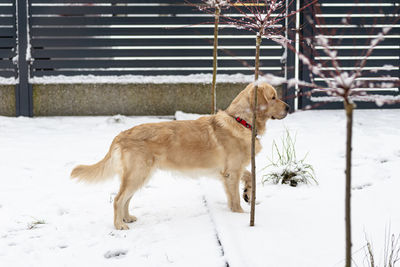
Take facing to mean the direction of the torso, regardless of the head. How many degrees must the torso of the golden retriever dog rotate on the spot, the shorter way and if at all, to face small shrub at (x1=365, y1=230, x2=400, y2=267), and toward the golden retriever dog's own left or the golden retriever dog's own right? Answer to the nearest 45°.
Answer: approximately 45° to the golden retriever dog's own right

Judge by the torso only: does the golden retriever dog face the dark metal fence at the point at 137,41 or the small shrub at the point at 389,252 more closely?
the small shrub

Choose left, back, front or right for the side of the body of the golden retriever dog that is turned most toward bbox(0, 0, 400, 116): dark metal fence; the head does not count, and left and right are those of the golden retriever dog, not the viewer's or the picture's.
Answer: left

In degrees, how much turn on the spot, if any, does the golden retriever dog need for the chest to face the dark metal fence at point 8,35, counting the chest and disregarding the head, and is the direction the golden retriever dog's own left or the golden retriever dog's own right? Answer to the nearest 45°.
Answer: approximately 135° to the golden retriever dog's own left

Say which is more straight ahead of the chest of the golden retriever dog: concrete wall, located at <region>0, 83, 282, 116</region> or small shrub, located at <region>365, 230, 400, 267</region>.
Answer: the small shrub

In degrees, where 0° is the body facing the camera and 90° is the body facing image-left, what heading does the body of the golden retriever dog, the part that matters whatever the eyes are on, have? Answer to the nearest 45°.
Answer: approximately 270°

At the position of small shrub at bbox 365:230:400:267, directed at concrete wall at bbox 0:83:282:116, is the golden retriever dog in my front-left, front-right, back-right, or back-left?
front-left

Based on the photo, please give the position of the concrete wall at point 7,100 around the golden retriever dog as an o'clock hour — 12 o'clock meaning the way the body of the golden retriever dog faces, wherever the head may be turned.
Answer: The concrete wall is roughly at 8 o'clock from the golden retriever dog.

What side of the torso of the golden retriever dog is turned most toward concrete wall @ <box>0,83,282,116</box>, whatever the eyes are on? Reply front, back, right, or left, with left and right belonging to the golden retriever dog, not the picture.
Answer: left
